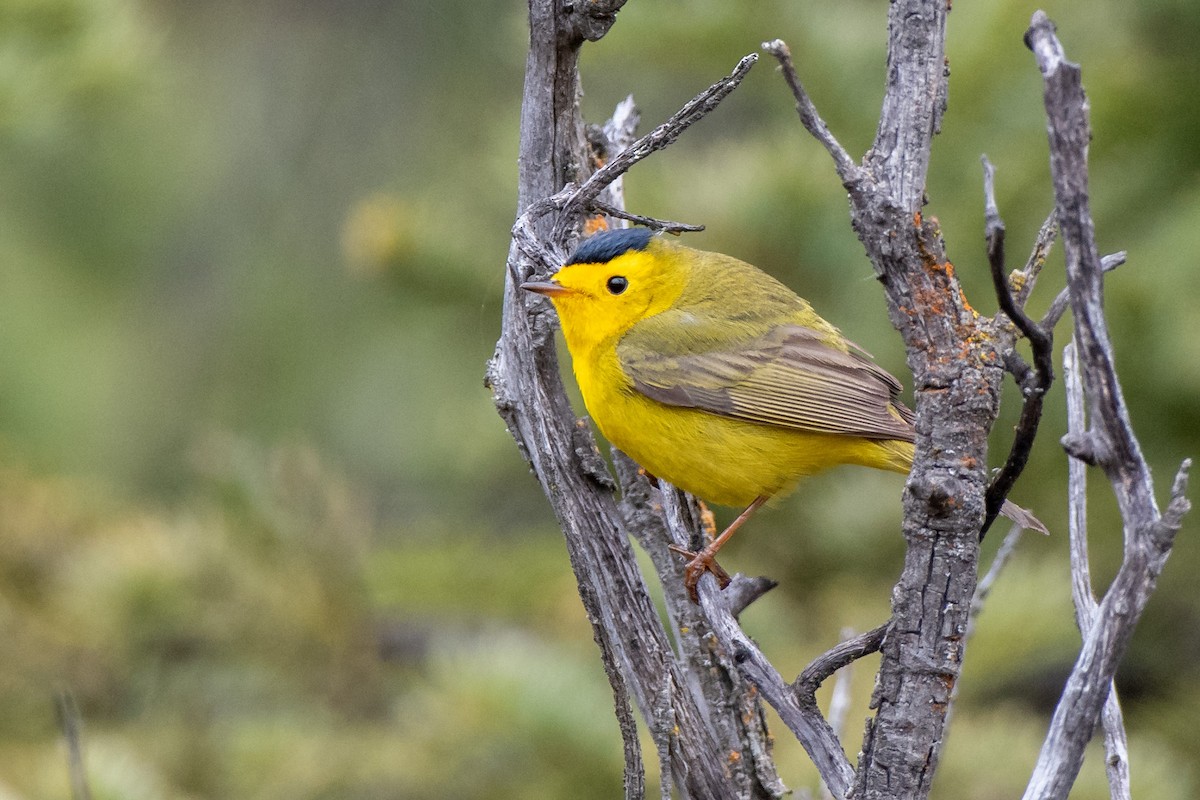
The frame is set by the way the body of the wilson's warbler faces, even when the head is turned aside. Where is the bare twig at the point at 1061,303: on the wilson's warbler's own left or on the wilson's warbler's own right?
on the wilson's warbler's own left

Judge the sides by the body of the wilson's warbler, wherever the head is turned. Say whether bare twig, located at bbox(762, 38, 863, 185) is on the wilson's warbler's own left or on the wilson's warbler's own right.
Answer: on the wilson's warbler's own left

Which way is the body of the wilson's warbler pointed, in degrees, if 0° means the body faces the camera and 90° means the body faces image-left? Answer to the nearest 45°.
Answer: approximately 90°
